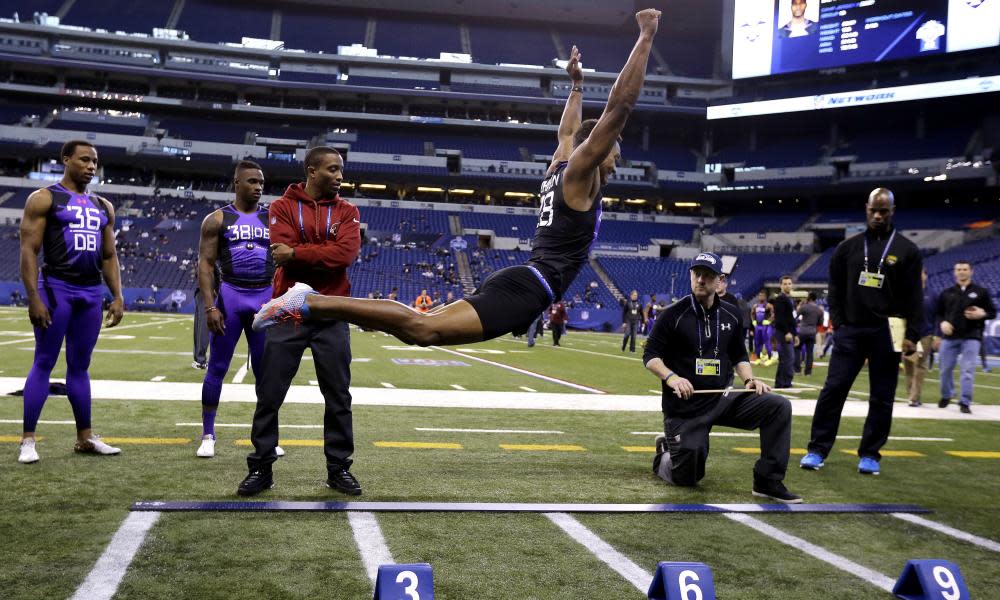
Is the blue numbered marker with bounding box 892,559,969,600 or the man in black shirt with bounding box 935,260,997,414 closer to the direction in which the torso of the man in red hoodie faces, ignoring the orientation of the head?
the blue numbered marker

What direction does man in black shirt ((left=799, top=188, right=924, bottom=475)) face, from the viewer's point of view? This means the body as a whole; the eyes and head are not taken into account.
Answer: toward the camera

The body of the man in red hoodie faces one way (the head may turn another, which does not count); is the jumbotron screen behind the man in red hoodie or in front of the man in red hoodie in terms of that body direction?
behind

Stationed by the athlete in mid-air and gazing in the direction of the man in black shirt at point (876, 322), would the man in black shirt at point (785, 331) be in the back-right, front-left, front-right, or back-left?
front-left

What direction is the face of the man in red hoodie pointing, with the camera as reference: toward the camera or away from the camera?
toward the camera

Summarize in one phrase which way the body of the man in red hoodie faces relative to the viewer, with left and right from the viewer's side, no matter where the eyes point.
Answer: facing the viewer

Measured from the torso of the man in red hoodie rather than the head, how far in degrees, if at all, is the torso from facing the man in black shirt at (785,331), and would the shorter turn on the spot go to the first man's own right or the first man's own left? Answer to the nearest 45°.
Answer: approximately 135° to the first man's own left

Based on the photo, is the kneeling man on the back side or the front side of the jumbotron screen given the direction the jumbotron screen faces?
on the front side

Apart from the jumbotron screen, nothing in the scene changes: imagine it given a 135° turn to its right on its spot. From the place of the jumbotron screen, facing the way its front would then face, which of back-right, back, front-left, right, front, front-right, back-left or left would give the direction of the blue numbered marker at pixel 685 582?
back

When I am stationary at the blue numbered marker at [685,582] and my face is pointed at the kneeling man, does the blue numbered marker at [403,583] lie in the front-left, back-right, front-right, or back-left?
back-left

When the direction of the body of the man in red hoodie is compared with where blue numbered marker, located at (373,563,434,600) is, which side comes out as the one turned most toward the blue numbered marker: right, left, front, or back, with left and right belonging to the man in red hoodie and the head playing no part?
front

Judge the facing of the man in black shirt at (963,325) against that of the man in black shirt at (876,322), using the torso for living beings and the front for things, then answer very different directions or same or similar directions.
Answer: same or similar directions

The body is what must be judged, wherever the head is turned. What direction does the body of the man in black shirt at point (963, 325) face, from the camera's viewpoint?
toward the camera

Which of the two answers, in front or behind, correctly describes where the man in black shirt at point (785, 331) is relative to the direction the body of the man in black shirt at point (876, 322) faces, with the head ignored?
behind

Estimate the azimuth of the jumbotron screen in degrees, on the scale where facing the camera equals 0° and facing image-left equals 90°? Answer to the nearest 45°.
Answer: approximately 45°

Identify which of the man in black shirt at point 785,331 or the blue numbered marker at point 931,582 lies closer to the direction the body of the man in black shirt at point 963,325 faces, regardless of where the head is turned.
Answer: the blue numbered marker

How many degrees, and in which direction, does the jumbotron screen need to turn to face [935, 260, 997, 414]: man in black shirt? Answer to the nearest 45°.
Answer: approximately 45° to its left
